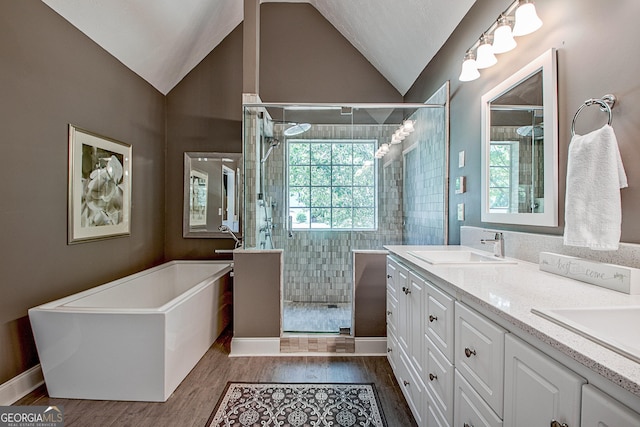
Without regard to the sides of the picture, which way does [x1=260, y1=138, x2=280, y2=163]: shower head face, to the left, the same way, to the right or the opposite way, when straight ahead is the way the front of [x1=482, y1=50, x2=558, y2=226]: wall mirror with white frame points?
the opposite way

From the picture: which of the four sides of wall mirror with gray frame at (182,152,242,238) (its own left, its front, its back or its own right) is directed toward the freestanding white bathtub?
front

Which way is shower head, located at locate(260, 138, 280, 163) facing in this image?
to the viewer's right

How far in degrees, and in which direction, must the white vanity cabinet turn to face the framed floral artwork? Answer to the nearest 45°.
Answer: approximately 45° to its right

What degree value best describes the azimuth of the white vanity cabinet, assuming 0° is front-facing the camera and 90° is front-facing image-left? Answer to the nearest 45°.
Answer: approximately 45°

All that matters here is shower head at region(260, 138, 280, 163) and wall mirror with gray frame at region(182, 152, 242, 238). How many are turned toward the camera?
1

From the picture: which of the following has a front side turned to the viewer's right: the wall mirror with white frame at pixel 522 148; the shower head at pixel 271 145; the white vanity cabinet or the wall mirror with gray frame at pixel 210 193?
the shower head

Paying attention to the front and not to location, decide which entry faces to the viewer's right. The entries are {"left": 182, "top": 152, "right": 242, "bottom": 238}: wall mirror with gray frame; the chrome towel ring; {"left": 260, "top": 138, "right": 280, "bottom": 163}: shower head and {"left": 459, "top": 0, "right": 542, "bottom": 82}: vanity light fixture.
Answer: the shower head

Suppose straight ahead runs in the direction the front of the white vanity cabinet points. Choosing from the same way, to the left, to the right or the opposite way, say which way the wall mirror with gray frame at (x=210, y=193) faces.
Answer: to the left

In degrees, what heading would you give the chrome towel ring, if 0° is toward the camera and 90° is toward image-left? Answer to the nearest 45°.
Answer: approximately 45°
